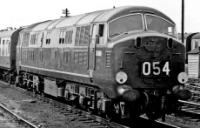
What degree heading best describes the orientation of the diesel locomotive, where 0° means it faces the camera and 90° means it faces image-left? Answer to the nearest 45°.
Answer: approximately 315°
